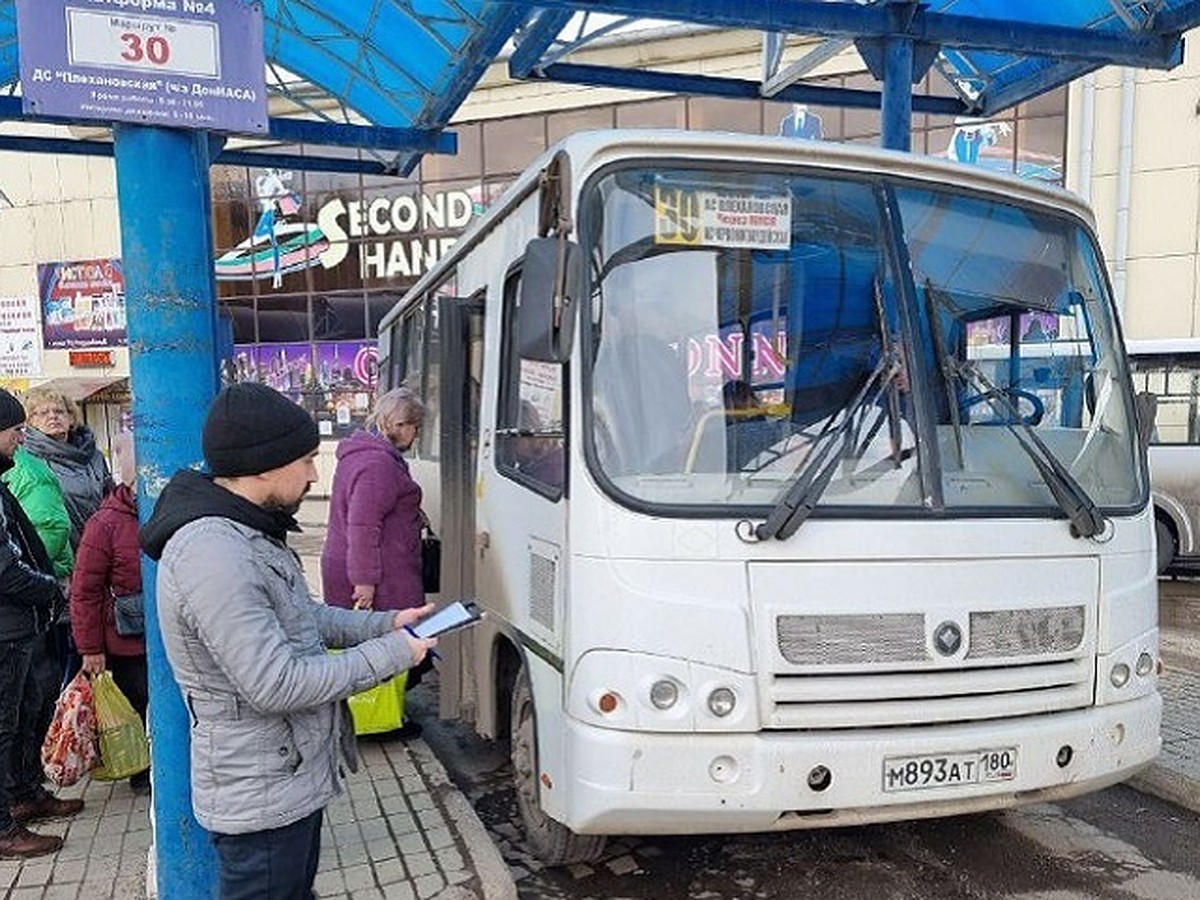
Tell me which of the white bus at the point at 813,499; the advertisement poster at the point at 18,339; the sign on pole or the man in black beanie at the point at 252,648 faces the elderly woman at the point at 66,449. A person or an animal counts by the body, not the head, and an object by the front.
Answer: the advertisement poster

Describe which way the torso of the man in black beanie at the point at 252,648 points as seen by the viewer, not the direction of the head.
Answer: to the viewer's right

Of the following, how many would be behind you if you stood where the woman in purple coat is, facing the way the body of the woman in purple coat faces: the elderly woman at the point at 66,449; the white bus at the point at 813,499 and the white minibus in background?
1

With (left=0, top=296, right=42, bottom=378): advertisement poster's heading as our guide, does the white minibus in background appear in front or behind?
in front

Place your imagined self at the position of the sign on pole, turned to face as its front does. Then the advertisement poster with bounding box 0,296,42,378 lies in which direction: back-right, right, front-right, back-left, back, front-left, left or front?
back

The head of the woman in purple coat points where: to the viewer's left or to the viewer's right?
to the viewer's right

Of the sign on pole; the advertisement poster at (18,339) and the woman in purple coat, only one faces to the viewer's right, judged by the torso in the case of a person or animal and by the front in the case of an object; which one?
the woman in purple coat

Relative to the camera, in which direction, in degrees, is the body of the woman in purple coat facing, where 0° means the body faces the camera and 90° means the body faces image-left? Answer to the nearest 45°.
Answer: approximately 270°

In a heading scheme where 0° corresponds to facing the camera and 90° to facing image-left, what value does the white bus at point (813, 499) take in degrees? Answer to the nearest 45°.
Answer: approximately 315°

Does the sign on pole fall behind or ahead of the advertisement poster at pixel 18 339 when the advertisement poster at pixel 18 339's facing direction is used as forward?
ahead

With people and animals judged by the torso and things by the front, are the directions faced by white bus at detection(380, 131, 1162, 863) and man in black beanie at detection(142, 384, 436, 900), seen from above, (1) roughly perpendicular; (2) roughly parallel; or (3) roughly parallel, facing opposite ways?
roughly perpendicular

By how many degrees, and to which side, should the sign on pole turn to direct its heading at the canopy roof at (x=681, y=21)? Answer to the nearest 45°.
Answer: approximately 135° to its left

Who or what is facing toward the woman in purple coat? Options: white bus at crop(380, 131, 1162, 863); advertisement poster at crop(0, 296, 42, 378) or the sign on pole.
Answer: the advertisement poster
